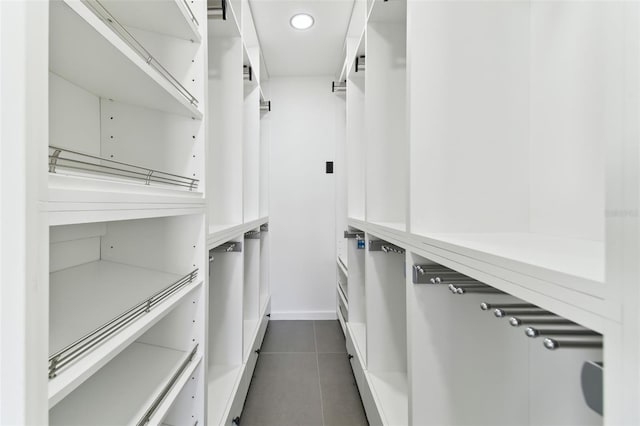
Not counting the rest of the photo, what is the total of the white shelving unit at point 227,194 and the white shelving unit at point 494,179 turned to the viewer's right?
1

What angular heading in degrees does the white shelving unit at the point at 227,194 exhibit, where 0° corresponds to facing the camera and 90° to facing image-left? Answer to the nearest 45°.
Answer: approximately 270°

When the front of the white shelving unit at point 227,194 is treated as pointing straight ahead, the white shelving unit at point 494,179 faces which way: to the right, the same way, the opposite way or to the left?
the opposite way

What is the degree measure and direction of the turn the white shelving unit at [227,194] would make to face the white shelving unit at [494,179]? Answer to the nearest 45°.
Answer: approximately 45° to its right

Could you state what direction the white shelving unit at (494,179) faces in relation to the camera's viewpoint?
facing the viewer and to the left of the viewer

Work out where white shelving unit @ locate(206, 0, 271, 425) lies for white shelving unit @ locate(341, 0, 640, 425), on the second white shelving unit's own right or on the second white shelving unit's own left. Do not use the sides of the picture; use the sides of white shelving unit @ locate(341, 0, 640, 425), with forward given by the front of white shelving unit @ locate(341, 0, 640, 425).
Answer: on the second white shelving unit's own right
